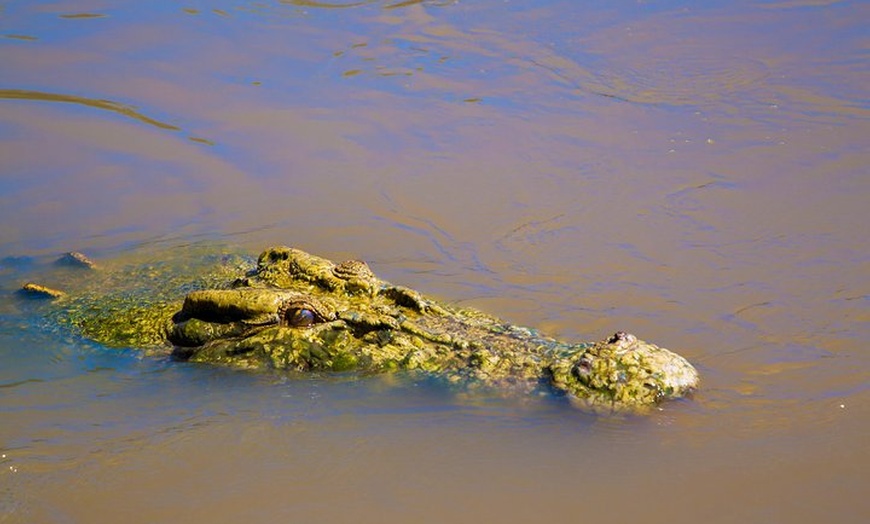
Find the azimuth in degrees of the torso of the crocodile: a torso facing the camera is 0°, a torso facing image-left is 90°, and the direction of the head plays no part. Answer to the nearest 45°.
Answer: approximately 315°
